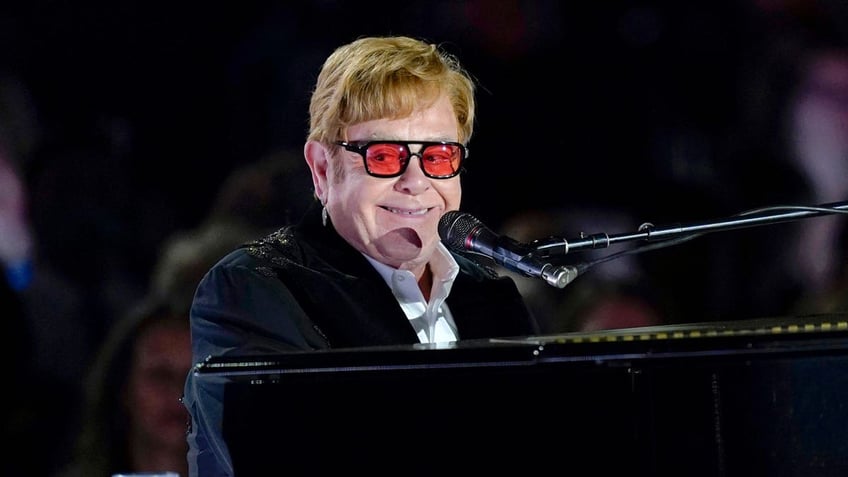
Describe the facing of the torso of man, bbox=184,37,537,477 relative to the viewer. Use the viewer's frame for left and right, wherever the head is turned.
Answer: facing the viewer and to the right of the viewer

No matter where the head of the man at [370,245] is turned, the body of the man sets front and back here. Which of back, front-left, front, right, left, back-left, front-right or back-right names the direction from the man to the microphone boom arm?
front

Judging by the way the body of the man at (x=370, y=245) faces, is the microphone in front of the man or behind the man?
in front
